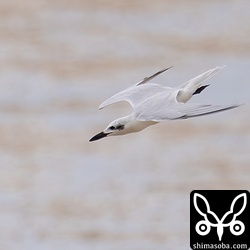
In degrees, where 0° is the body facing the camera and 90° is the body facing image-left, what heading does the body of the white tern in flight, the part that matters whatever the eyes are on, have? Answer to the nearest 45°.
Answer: approximately 90°
